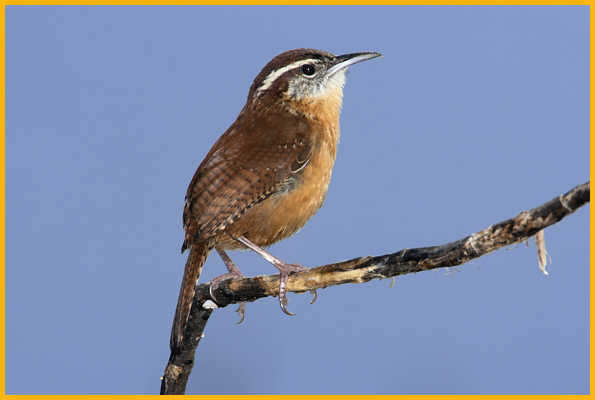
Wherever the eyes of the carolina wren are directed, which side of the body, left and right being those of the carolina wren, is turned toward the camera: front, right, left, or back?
right
